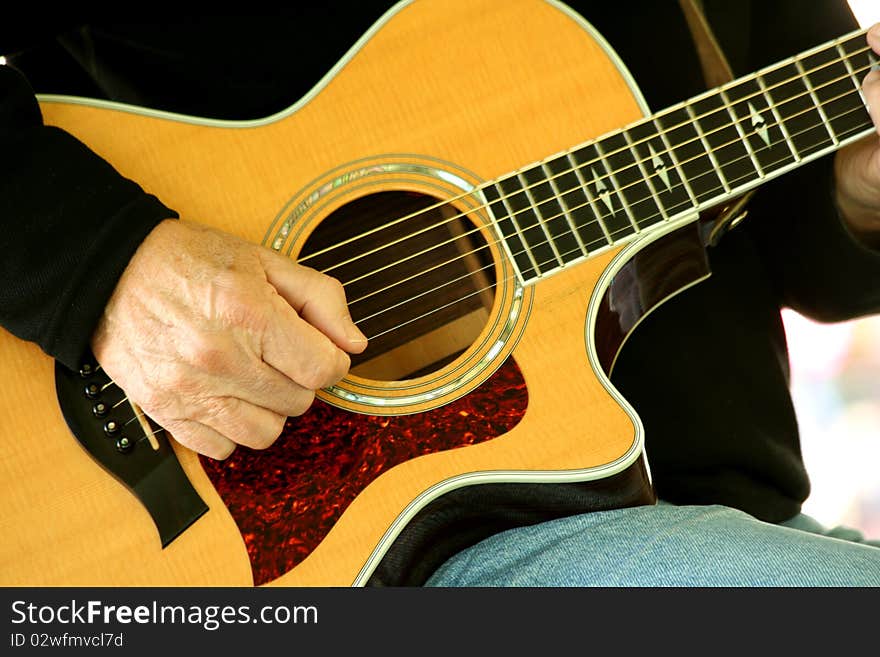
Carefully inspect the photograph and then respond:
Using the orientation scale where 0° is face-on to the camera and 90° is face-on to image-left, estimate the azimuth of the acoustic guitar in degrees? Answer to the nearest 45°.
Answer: approximately 0°
